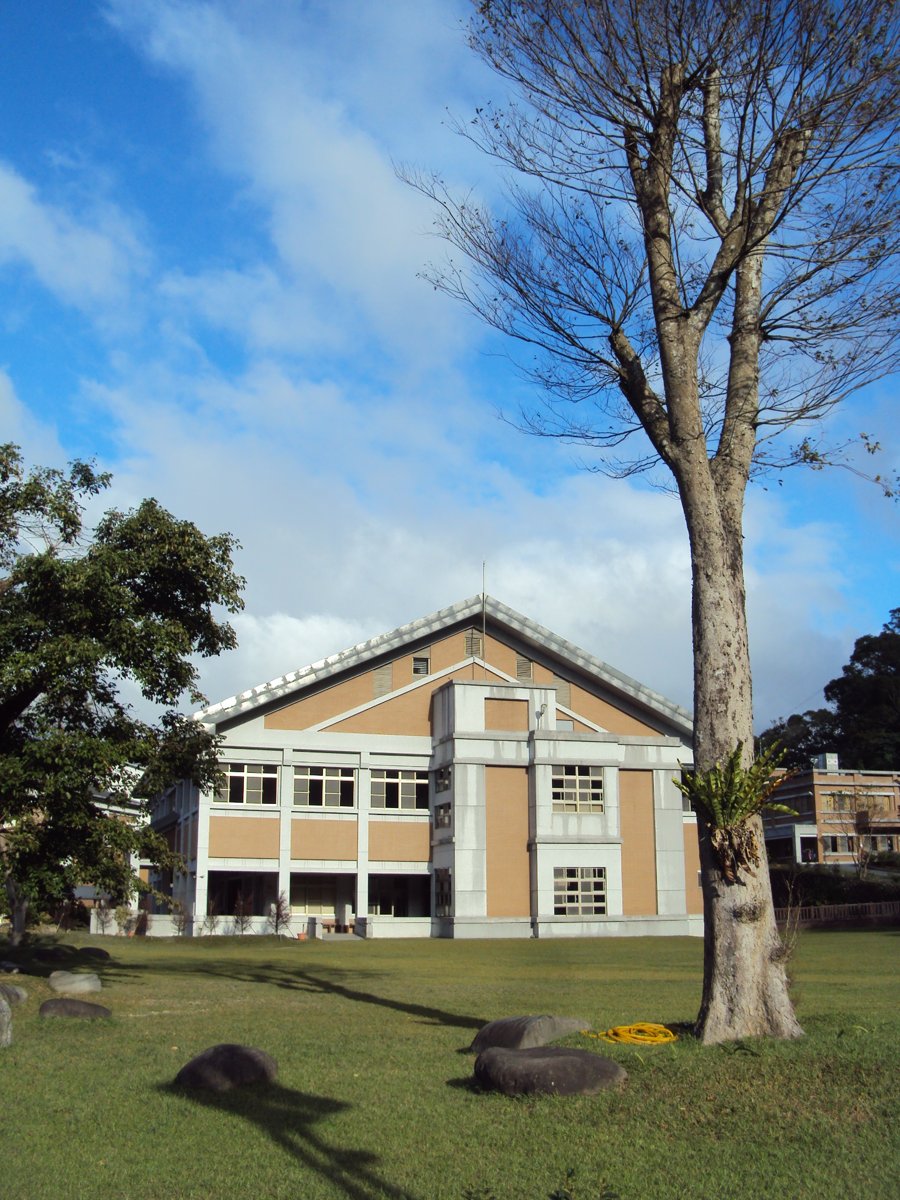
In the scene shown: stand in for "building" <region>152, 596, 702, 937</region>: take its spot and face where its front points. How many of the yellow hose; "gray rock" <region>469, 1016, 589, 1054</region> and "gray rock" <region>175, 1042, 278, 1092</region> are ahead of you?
3

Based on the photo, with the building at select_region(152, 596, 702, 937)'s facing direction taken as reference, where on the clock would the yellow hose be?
The yellow hose is roughly at 12 o'clock from the building.

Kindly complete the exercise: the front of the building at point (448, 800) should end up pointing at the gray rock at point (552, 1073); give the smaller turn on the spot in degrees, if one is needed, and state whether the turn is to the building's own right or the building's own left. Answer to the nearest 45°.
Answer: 0° — it already faces it

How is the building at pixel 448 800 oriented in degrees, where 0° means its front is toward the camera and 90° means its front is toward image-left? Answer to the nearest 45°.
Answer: approximately 0°

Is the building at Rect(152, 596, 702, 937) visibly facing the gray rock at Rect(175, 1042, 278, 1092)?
yes

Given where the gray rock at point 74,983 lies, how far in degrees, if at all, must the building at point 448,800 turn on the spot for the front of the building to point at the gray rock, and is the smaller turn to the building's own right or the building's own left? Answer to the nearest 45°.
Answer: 0° — it already faces it

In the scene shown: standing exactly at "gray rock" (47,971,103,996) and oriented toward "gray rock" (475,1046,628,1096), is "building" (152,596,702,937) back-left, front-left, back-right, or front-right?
back-left
